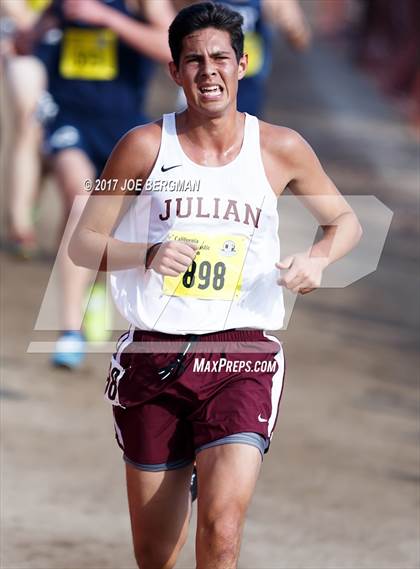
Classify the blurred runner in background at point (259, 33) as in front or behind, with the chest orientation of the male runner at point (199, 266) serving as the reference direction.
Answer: behind

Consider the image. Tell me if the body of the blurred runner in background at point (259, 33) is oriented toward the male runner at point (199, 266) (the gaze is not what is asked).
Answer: yes

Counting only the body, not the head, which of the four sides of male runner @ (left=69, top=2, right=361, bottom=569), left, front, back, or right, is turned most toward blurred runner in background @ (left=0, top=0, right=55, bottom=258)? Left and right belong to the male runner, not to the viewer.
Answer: back

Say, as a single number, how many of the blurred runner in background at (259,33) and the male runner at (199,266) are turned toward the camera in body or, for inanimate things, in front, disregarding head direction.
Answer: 2

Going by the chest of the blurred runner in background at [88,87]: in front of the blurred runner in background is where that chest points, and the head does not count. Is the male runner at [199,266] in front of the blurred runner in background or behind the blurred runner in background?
in front

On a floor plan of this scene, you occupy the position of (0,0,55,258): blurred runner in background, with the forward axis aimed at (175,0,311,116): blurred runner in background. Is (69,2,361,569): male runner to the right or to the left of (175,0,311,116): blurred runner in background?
right
